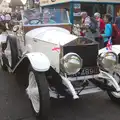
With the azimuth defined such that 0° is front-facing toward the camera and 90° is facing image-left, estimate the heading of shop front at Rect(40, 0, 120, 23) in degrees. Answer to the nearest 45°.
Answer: approximately 0°

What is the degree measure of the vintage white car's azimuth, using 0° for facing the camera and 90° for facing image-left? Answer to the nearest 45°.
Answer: approximately 315°

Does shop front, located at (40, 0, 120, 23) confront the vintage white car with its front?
yes
